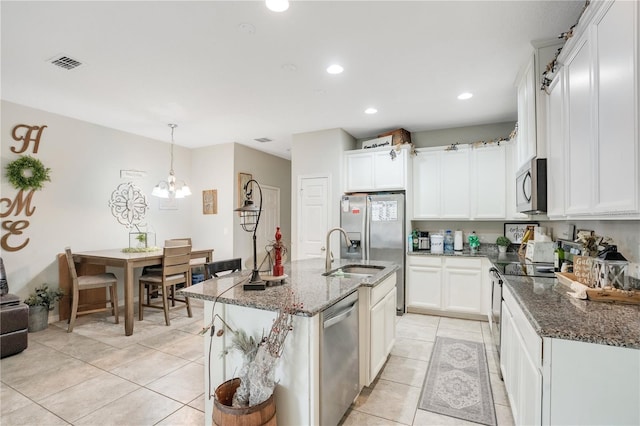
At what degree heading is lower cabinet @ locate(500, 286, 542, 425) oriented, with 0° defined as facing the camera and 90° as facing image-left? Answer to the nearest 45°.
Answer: approximately 90°

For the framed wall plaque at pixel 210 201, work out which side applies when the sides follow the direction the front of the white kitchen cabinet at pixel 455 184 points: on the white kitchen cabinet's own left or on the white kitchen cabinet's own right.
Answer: on the white kitchen cabinet's own right

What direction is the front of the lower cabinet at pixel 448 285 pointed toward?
toward the camera

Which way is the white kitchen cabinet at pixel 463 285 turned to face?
toward the camera

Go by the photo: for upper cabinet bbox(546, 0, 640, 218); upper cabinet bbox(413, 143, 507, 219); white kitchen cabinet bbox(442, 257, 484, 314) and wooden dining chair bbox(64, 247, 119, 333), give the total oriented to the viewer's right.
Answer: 1

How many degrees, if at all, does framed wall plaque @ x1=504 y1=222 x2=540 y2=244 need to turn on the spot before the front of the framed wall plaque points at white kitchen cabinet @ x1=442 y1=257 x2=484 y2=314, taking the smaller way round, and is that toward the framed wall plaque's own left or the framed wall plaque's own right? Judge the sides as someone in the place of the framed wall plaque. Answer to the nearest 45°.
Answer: approximately 45° to the framed wall plaque's own right

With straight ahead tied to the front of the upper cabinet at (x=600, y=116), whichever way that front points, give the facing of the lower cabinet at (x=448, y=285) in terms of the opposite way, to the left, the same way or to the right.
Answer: to the left

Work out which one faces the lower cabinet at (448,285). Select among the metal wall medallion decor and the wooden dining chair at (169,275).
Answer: the metal wall medallion decor

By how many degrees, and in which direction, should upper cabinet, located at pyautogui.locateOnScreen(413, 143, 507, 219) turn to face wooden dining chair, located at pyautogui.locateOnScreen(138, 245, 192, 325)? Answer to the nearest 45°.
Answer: approximately 45° to its right

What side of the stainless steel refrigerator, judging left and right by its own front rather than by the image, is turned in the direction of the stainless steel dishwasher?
front

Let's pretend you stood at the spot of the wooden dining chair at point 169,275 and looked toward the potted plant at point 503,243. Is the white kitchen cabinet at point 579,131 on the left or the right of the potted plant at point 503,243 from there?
right

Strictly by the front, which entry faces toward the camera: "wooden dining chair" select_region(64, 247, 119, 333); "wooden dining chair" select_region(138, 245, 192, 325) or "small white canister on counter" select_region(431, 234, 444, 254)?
the small white canister on counter

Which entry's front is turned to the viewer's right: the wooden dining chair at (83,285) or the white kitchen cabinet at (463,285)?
the wooden dining chair

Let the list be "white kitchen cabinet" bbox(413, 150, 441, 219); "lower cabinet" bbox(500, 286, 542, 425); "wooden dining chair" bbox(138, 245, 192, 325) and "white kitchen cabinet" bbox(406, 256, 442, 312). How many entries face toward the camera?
2
